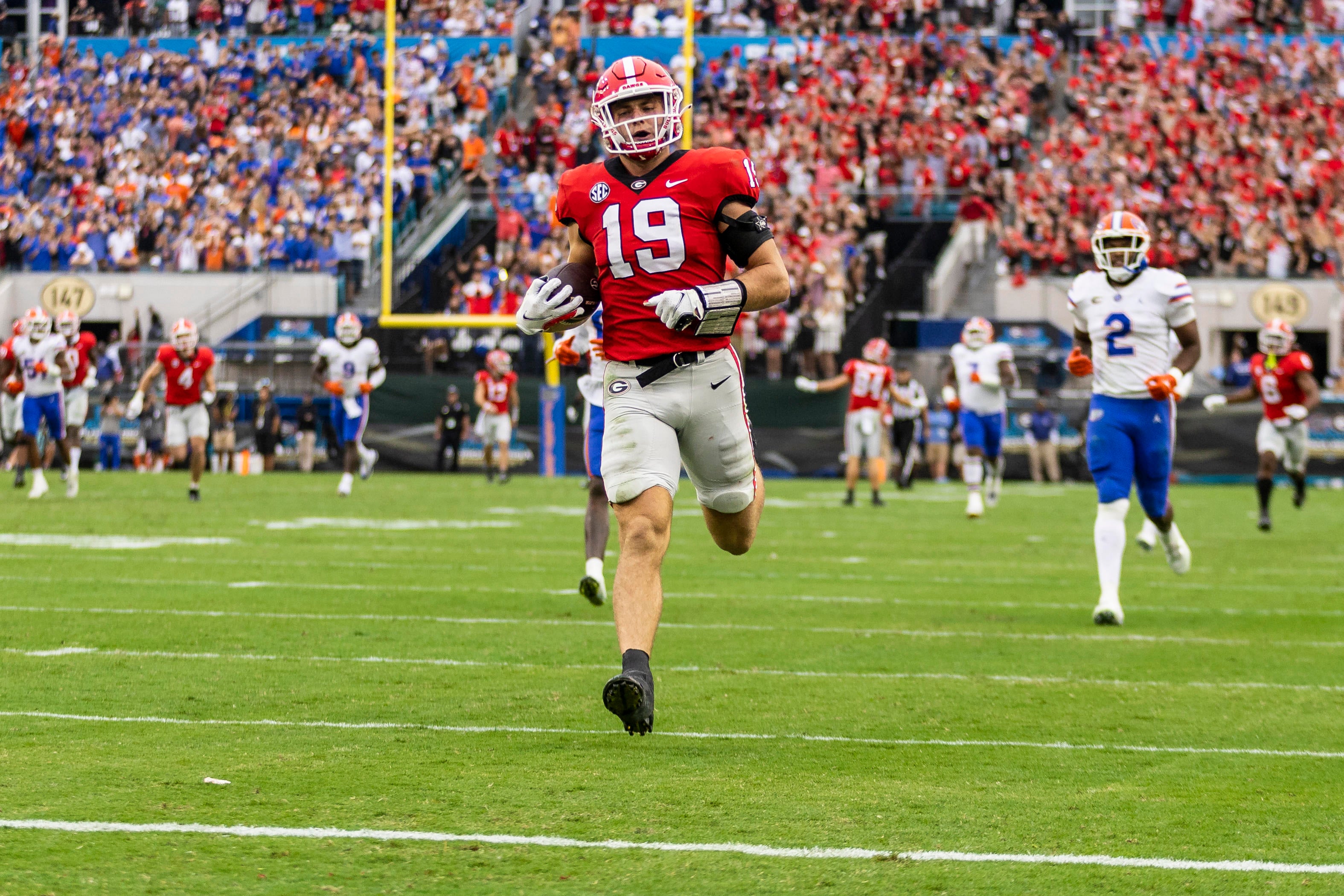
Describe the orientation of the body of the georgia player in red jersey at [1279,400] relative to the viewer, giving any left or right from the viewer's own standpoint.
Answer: facing the viewer and to the left of the viewer

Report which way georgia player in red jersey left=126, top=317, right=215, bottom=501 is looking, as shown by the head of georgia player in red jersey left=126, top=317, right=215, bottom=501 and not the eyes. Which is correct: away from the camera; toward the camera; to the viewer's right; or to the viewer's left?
toward the camera

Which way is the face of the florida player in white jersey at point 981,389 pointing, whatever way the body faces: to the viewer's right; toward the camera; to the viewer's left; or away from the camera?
toward the camera

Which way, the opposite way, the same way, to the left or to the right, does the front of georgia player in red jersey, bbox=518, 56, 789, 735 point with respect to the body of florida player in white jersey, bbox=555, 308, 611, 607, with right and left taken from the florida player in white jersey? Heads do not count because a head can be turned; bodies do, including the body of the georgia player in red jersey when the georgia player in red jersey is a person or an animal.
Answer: the same way

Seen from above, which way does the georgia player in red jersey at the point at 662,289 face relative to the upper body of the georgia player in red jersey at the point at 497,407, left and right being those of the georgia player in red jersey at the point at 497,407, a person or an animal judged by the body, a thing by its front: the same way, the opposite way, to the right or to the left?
the same way

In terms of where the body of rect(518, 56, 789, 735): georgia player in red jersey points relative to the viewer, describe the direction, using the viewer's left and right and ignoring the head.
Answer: facing the viewer

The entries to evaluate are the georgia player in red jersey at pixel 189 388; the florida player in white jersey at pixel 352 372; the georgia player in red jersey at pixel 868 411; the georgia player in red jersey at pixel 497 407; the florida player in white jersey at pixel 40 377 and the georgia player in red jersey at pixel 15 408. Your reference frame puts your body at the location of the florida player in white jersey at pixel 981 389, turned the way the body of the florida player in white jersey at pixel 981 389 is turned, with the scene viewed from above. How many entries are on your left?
0

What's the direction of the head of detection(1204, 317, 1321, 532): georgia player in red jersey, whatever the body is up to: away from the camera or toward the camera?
toward the camera

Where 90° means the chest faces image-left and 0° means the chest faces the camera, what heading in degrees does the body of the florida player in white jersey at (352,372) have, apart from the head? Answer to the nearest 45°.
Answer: approximately 0°

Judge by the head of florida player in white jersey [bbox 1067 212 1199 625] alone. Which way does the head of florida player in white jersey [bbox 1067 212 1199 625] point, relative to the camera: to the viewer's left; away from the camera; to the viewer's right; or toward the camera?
toward the camera

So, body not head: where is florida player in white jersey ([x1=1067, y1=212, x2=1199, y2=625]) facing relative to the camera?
toward the camera

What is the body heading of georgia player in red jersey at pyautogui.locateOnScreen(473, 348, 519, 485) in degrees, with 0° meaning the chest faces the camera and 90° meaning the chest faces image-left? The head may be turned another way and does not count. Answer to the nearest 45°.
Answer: approximately 0°

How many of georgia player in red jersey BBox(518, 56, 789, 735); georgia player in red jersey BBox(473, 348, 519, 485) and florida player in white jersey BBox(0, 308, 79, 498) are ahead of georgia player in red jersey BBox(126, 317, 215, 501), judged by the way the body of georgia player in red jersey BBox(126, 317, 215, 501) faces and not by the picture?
1

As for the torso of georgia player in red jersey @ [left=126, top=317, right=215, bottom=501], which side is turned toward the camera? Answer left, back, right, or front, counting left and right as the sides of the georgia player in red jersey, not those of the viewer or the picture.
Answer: front

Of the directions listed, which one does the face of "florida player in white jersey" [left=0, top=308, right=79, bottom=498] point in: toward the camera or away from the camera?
toward the camera

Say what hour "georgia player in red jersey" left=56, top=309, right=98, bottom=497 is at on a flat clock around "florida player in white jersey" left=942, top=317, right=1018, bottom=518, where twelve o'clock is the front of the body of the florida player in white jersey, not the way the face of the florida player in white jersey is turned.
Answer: The georgia player in red jersey is roughly at 3 o'clock from the florida player in white jersey.

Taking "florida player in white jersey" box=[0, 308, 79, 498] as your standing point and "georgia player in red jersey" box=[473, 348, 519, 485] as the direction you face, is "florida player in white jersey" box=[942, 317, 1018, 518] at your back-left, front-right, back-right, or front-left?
front-right

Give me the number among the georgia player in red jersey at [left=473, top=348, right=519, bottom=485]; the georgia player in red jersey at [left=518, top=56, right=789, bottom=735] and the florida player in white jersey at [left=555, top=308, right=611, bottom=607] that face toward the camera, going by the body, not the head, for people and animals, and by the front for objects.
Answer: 3
